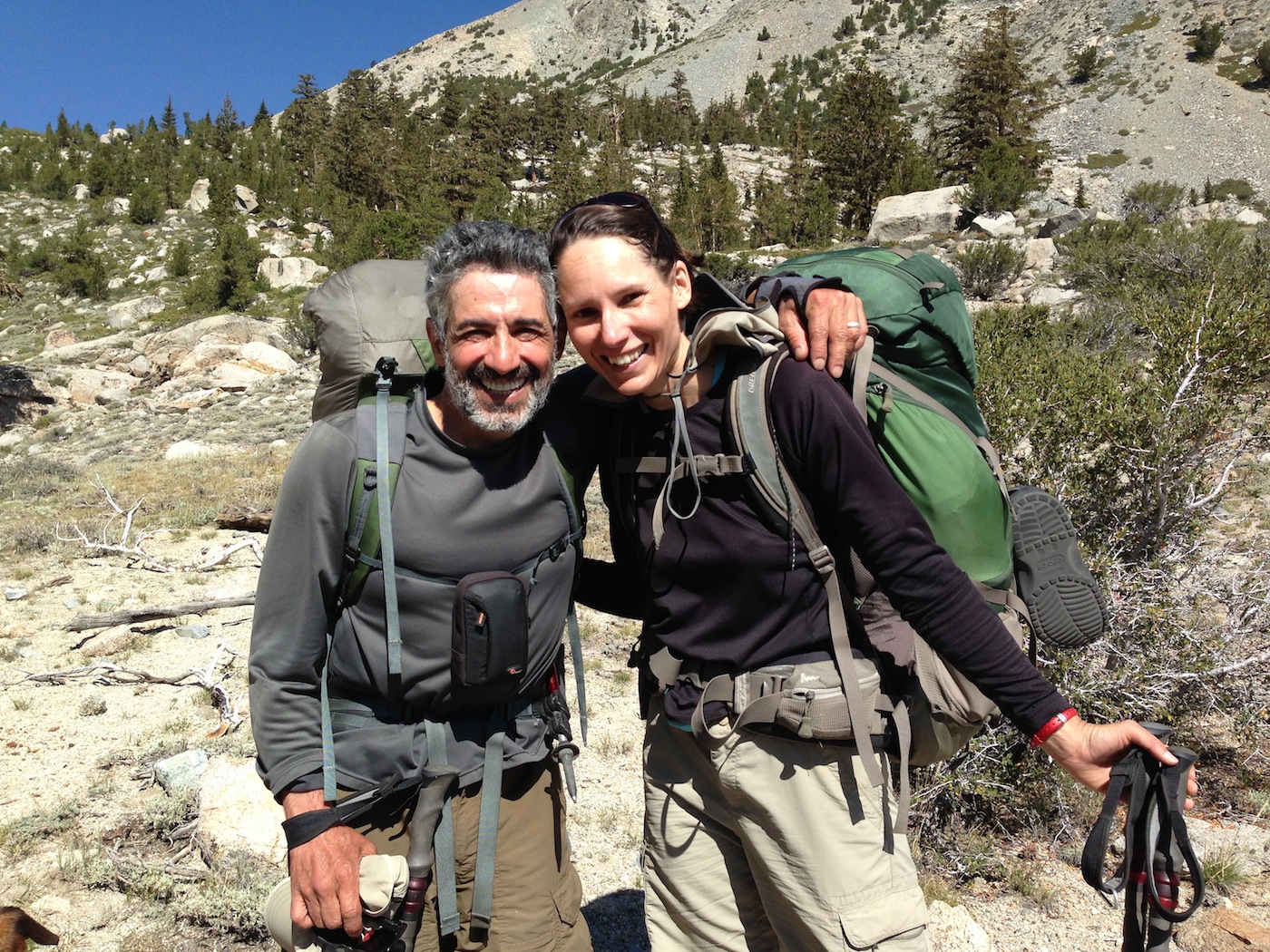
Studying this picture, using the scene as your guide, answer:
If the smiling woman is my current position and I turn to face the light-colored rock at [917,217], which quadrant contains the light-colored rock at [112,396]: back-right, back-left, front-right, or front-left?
front-left

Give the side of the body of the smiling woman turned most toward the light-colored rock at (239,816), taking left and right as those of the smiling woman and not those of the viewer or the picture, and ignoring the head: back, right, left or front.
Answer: right

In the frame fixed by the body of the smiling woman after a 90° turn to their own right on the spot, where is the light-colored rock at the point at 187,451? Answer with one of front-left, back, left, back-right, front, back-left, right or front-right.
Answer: front

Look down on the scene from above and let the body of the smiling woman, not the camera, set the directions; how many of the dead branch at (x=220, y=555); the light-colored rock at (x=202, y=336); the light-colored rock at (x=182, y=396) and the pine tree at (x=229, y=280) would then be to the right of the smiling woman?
4

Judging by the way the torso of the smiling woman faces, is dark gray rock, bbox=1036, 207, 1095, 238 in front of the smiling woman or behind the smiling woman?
behind

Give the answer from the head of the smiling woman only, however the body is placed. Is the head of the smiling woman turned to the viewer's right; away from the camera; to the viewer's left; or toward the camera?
toward the camera

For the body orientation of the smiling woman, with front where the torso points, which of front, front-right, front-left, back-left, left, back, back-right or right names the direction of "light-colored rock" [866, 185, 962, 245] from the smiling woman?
back-right

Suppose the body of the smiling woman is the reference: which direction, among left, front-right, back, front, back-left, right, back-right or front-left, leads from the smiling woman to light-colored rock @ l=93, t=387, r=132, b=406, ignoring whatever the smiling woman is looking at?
right

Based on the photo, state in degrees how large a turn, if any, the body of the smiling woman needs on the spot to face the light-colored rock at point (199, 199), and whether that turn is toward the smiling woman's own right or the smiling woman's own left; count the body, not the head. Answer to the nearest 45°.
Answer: approximately 90° to the smiling woman's own right

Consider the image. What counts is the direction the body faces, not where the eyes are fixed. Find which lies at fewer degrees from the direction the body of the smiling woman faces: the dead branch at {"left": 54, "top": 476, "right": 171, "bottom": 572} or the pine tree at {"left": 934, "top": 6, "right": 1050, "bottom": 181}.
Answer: the dead branch

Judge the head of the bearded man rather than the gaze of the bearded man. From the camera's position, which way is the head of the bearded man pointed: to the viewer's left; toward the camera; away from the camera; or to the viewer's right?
toward the camera

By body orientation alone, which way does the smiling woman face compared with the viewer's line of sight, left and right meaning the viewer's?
facing the viewer and to the left of the viewer

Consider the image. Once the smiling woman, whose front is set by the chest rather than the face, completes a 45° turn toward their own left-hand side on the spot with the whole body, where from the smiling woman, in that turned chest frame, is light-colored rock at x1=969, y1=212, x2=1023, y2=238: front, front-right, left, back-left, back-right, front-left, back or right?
back

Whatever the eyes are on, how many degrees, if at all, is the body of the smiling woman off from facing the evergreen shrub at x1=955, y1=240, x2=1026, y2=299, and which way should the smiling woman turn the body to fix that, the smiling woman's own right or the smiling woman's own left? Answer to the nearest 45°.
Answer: approximately 135° to the smiling woman's own right

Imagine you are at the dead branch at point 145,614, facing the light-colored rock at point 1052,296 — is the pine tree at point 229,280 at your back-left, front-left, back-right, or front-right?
front-left

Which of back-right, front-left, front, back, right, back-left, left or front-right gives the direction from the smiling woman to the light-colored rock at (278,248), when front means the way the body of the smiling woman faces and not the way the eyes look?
right
